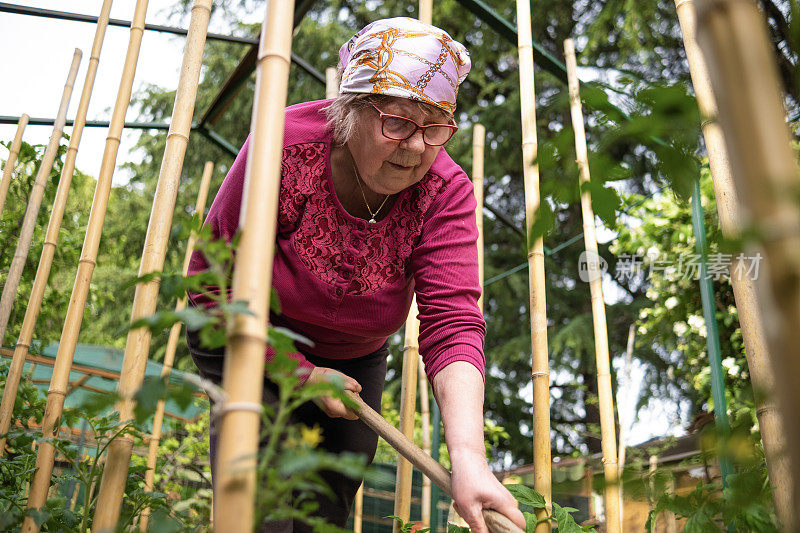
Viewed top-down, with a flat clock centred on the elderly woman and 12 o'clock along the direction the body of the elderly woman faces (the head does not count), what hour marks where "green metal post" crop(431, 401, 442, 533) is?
The green metal post is roughly at 8 o'clock from the elderly woman.

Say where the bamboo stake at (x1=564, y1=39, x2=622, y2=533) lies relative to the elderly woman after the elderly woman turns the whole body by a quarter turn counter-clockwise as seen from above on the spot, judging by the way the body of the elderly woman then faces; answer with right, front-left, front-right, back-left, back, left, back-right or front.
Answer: front

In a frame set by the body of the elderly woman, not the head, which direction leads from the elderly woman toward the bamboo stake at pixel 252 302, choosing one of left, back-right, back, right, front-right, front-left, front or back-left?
front-right

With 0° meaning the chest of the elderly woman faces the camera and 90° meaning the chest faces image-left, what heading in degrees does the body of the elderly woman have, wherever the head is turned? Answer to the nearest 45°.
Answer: approximately 315°
